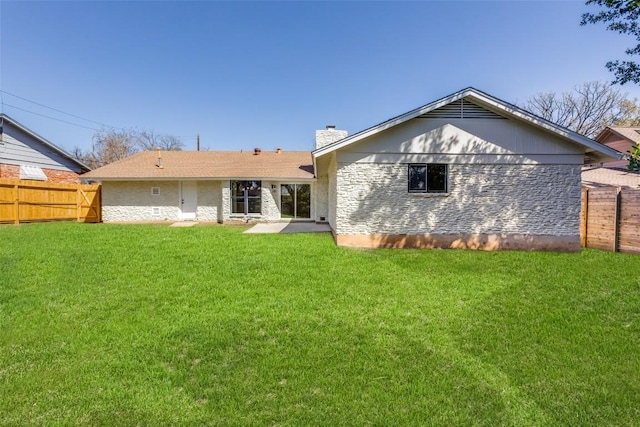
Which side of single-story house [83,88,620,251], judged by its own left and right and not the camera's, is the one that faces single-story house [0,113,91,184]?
left

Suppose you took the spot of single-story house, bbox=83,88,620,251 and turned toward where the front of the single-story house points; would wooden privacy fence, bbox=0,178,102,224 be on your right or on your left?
on your left

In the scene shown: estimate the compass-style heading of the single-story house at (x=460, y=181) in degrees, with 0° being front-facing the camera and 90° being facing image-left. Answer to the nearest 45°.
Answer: approximately 180°

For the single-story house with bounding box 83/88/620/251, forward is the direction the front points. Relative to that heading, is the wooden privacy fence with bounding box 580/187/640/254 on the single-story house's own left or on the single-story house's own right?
on the single-story house's own right
